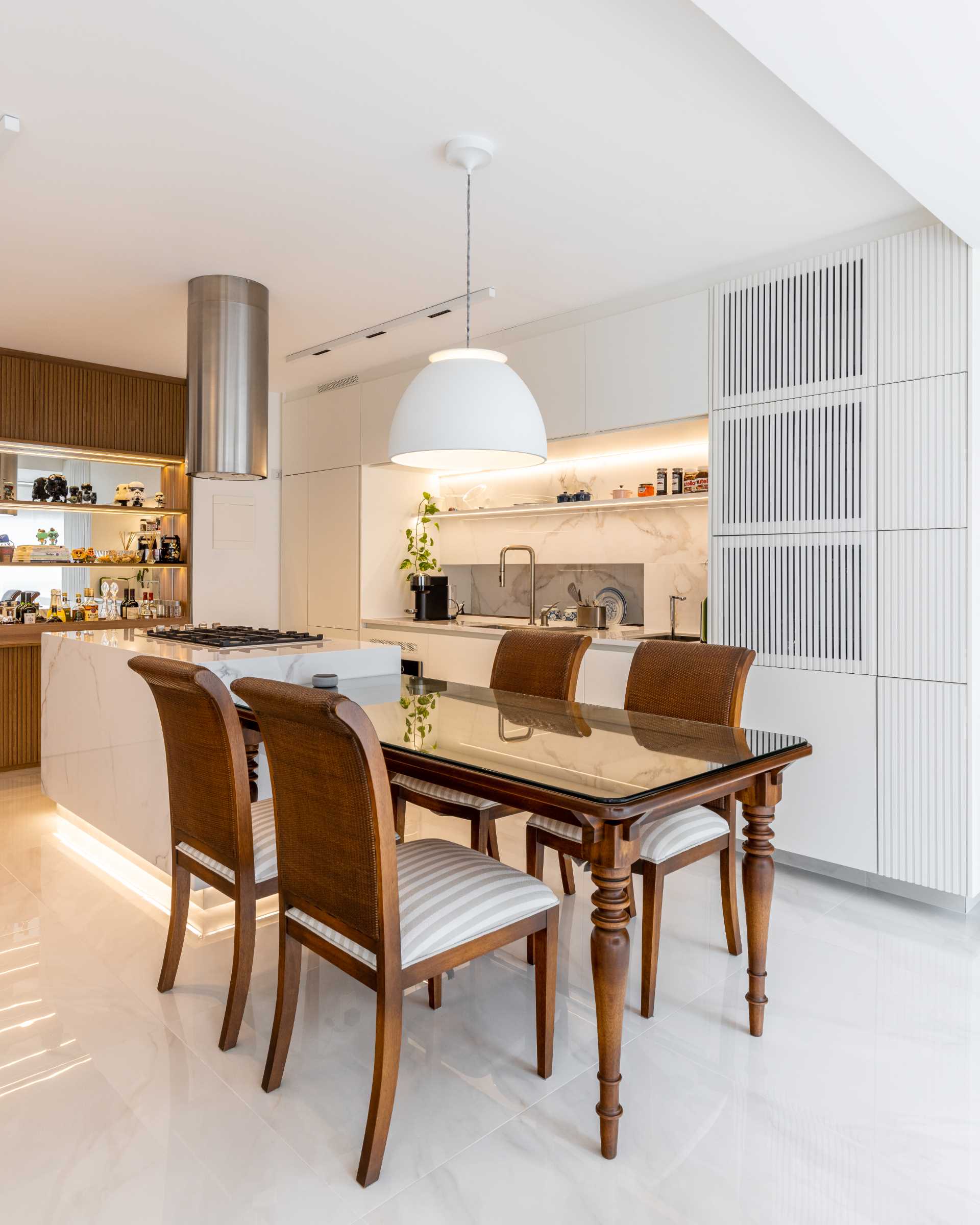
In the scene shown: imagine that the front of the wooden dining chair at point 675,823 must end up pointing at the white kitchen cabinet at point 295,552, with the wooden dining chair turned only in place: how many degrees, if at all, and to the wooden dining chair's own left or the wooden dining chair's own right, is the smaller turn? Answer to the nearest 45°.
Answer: approximately 90° to the wooden dining chair's own right

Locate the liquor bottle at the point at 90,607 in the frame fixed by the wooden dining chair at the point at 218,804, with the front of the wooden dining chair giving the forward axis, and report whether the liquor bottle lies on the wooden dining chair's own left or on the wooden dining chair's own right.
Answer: on the wooden dining chair's own left

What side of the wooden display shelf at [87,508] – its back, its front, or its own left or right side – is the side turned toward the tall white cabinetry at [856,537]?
front

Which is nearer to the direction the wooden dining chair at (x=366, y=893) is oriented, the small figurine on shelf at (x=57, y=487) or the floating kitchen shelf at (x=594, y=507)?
the floating kitchen shelf

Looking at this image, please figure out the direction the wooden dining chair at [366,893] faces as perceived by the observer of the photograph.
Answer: facing away from the viewer and to the right of the viewer

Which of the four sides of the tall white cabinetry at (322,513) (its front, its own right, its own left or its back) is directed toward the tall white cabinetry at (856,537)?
left

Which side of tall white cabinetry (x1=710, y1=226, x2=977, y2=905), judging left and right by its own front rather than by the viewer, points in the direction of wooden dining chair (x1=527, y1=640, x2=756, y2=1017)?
front

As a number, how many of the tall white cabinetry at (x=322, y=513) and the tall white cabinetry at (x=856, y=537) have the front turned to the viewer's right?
0

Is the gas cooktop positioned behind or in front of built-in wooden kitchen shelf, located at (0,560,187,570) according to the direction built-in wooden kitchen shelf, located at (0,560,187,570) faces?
in front

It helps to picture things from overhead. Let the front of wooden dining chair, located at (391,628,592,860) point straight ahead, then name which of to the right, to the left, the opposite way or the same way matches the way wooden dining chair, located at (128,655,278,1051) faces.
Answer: the opposite way

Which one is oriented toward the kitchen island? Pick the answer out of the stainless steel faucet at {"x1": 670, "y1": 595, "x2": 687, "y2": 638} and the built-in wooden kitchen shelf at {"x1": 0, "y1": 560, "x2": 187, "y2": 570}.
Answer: the built-in wooden kitchen shelf

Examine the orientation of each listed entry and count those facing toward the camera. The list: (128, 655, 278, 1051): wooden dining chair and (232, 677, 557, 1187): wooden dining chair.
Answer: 0

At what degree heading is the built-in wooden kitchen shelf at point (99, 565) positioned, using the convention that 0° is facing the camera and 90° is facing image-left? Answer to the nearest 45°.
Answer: approximately 0°
